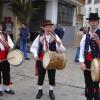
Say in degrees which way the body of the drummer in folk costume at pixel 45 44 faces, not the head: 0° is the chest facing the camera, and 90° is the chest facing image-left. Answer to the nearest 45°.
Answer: approximately 0°

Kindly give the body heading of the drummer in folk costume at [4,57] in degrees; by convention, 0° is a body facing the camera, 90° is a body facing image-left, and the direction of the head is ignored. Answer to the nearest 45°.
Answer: approximately 315°

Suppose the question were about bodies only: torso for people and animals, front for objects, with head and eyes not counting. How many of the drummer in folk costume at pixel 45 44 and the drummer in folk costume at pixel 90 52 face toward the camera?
2

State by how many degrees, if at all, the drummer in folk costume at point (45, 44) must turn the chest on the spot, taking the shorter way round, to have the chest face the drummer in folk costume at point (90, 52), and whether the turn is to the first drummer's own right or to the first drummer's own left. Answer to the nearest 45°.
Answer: approximately 45° to the first drummer's own left

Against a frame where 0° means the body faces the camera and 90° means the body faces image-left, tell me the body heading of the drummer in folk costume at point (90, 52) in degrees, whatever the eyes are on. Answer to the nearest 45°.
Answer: approximately 0°
